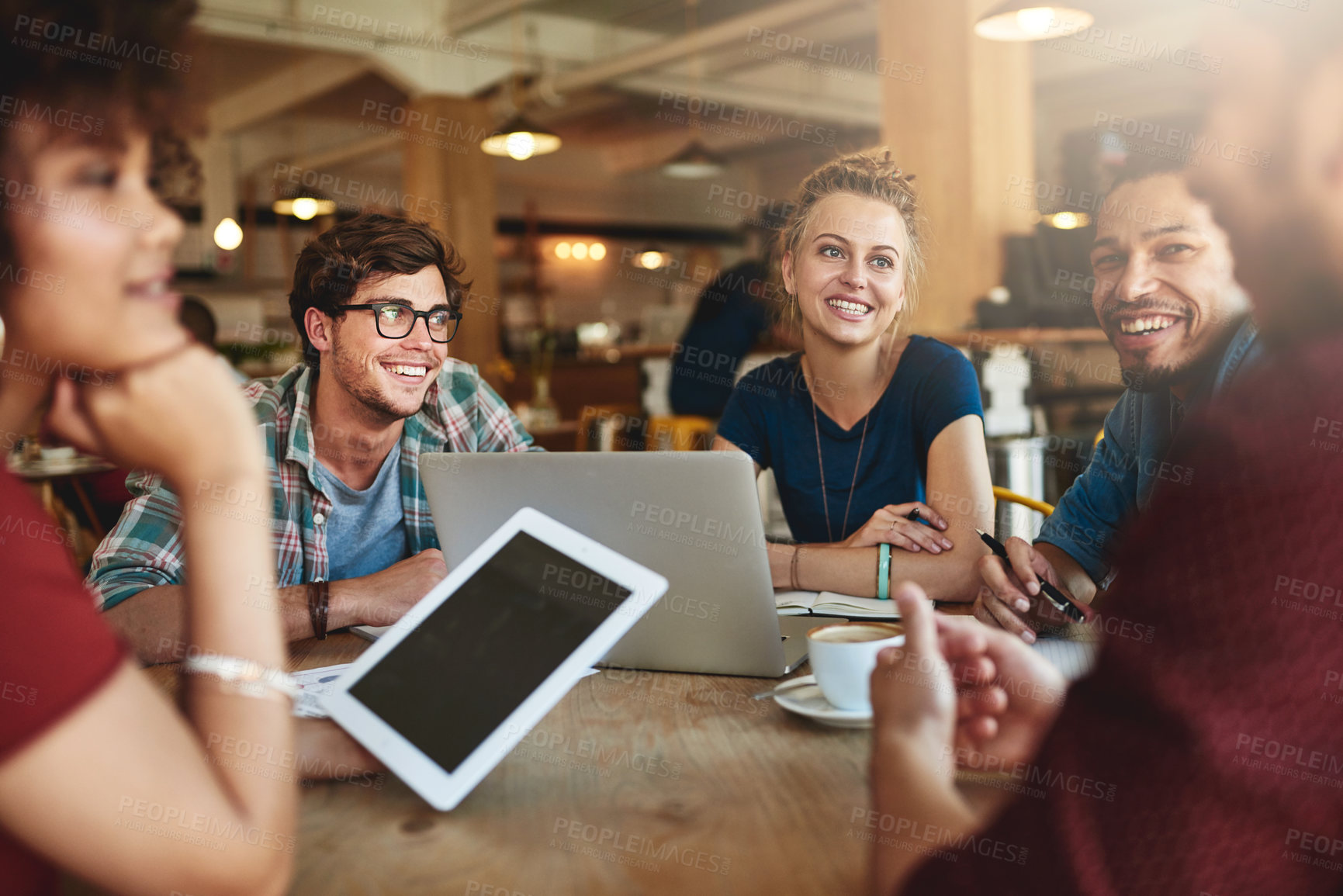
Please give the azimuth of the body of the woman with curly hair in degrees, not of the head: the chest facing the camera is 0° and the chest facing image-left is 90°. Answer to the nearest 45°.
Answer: approximately 270°

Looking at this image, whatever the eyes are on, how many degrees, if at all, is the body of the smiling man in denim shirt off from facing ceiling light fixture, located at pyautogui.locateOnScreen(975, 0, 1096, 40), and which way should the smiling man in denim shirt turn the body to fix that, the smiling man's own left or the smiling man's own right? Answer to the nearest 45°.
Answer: approximately 135° to the smiling man's own right

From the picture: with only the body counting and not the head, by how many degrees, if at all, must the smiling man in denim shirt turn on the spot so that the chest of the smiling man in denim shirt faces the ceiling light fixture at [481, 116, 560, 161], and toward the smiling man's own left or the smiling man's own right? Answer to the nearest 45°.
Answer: approximately 90° to the smiling man's own right

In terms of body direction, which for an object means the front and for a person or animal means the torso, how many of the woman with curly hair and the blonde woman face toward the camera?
1

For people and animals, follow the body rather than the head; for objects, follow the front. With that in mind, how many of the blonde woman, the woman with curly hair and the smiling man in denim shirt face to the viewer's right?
1

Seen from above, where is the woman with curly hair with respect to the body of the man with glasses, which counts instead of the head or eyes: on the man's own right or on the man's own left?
on the man's own right

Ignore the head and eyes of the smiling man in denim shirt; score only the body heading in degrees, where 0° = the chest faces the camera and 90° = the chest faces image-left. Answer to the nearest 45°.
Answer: approximately 45°

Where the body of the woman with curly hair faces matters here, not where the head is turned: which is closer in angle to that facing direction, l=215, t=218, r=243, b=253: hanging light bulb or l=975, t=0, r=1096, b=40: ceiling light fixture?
the ceiling light fixture

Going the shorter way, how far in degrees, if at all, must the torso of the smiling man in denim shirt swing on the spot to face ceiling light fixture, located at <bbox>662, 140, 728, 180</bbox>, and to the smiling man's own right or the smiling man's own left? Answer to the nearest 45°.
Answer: approximately 90° to the smiling man's own right

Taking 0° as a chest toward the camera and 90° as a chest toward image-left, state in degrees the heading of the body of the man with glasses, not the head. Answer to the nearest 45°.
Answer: approximately 315°
